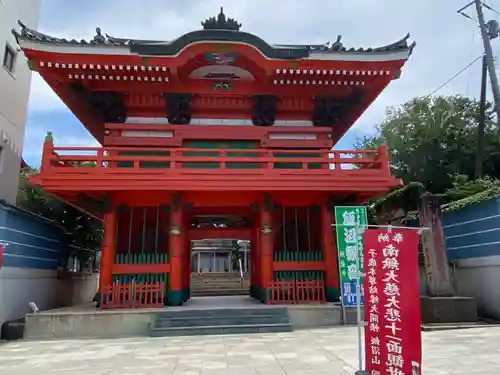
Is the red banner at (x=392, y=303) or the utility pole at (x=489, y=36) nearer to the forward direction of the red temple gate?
the red banner

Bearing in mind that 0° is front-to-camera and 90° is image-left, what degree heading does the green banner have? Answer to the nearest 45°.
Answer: approximately 0°

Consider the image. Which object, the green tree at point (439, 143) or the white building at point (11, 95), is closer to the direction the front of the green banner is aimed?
the white building

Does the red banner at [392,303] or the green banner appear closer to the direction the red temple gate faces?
the red banner

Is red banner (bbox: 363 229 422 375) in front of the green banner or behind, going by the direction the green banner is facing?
in front

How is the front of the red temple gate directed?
toward the camera

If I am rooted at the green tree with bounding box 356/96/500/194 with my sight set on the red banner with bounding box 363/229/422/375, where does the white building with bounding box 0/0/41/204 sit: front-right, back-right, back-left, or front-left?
front-right

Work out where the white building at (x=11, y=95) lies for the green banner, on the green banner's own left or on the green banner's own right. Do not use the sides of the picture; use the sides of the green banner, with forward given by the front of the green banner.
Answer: on the green banner's own right

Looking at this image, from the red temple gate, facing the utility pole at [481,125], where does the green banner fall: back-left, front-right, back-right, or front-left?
front-right

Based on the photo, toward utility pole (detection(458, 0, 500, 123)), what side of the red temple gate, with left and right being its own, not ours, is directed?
left

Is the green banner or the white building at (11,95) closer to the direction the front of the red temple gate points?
the green banner

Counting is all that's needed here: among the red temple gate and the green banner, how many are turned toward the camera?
2

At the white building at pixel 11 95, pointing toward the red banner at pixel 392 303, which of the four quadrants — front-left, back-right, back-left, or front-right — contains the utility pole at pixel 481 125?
front-left

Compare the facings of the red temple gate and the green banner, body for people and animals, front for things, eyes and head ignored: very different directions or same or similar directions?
same or similar directions
